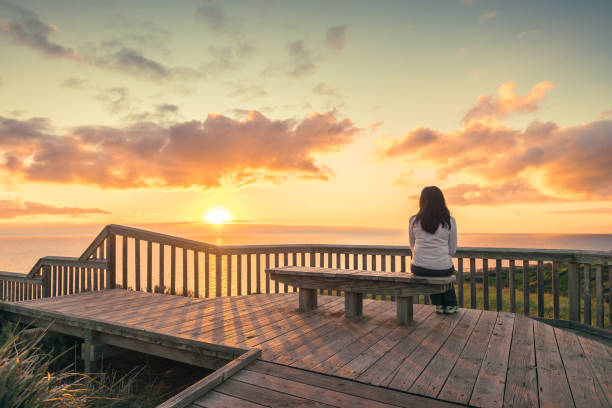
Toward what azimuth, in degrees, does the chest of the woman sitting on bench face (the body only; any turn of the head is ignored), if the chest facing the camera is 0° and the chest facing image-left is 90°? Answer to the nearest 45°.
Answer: approximately 180°

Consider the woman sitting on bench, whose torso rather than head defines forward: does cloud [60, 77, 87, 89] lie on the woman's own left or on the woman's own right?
on the woman's own left

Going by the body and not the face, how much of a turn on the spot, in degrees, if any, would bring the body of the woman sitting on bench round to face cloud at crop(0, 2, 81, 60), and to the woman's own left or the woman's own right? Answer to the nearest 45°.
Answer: approximately 90° to the woman's own left

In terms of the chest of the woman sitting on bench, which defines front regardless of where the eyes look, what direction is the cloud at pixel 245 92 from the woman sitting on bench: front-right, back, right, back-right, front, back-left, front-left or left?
front-left

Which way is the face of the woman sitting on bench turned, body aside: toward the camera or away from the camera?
away from the camera

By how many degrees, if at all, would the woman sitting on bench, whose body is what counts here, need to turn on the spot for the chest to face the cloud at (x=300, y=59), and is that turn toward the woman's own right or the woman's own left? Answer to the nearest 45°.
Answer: approximately 45° to the woman's own left
